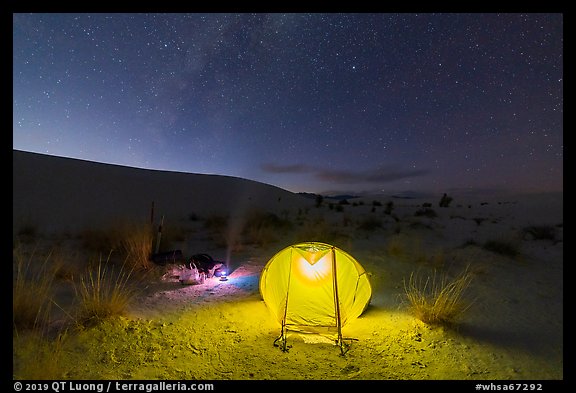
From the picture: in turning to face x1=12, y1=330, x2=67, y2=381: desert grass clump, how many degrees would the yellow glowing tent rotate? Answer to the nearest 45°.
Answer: approximately 45° to its right

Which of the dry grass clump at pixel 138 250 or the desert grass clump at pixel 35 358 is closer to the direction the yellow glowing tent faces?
the desert grass clump

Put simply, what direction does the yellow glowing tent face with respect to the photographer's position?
facing the viewer

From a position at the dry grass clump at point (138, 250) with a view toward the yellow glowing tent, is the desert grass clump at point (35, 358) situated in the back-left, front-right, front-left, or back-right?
front-right

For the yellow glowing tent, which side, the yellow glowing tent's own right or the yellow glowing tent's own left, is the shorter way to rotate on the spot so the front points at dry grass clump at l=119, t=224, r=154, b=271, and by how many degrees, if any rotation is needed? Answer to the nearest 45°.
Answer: approximately 135° to the yellow glowing tent's own right
